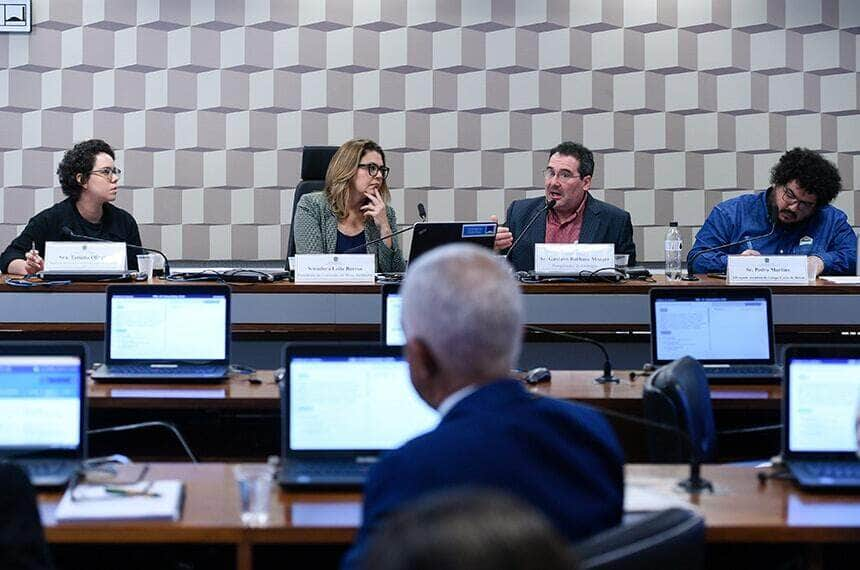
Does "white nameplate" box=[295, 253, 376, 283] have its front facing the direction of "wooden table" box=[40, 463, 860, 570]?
yes

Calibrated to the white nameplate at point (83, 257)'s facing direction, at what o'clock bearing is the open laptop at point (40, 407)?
The open laptop is roughly at 12 o'clock from the white nameplate.

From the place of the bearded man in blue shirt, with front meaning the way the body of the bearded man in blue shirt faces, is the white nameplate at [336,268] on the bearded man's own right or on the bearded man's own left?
on the bearded man's own right

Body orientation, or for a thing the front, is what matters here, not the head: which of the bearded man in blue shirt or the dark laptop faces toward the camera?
the bearded man in blue shirt

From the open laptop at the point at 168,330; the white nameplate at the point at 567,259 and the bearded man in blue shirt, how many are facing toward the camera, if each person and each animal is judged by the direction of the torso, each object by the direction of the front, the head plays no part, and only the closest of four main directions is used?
3

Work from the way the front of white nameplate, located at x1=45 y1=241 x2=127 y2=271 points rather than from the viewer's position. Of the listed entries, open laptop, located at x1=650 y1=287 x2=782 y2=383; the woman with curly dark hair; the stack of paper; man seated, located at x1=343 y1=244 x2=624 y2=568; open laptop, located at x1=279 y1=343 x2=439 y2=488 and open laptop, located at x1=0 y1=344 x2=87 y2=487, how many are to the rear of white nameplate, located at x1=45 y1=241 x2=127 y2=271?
1

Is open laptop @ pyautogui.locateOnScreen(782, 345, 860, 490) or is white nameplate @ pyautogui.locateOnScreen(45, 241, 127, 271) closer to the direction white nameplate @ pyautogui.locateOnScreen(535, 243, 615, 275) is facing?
the open laptop

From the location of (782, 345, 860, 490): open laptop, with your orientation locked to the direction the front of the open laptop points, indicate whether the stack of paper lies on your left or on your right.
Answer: on your right

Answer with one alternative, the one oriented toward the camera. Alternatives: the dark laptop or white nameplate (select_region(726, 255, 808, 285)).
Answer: the white nameplate

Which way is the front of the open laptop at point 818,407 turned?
toward the camera

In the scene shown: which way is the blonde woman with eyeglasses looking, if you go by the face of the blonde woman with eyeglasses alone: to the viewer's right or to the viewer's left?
to the viewer's right

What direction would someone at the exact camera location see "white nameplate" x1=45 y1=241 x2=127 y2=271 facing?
facing the viewer

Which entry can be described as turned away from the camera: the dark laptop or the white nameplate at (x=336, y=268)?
the dark laptop

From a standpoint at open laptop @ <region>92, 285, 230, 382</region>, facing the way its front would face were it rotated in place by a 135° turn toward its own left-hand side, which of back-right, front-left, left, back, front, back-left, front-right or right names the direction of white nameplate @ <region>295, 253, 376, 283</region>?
front

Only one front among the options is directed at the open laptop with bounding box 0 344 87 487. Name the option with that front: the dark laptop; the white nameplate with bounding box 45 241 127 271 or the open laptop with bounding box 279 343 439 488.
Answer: the white nameplate

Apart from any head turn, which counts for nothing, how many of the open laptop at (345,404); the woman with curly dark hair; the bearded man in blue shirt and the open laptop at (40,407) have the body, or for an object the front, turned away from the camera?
0

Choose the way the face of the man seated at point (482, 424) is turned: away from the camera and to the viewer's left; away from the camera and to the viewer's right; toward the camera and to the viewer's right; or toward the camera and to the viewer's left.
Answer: away from the camera and to the viewer's left

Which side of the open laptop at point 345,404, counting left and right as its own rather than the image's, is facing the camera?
front

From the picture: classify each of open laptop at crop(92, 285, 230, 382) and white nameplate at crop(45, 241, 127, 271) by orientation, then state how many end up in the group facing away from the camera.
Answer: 0
